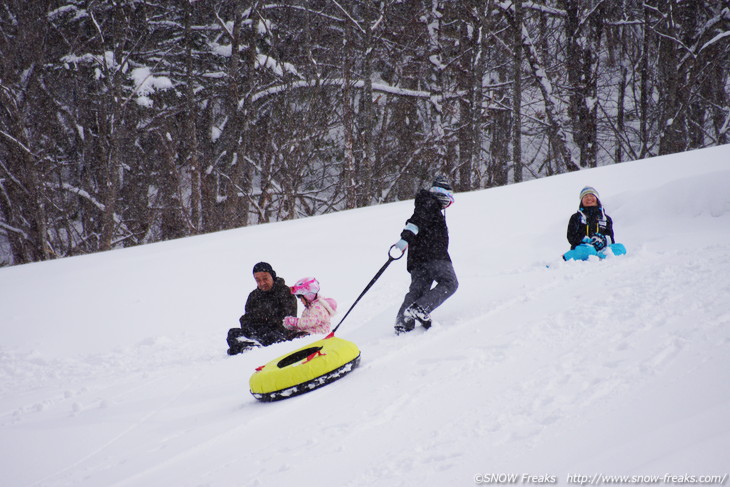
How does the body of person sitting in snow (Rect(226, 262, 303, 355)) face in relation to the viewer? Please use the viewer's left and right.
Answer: facing the viewer and to the left of the viewer

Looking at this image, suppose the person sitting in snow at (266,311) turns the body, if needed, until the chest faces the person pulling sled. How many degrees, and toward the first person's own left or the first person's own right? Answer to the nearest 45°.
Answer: approximately 90° to the first person's own left

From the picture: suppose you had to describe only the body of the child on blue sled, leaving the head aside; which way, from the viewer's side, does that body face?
toward the camera

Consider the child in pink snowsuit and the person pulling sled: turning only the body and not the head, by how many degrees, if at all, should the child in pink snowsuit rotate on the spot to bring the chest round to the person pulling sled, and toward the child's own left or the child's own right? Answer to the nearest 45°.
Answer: approximately 135° to the child's own left

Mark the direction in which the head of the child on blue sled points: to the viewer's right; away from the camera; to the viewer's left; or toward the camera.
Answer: toward the camera

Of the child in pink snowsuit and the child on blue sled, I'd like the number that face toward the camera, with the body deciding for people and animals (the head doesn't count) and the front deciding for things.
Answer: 1

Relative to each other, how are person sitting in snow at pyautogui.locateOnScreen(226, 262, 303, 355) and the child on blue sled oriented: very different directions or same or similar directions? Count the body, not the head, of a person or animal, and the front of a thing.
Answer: same or similar directions

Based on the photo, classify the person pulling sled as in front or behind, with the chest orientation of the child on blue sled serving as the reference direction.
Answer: in front
